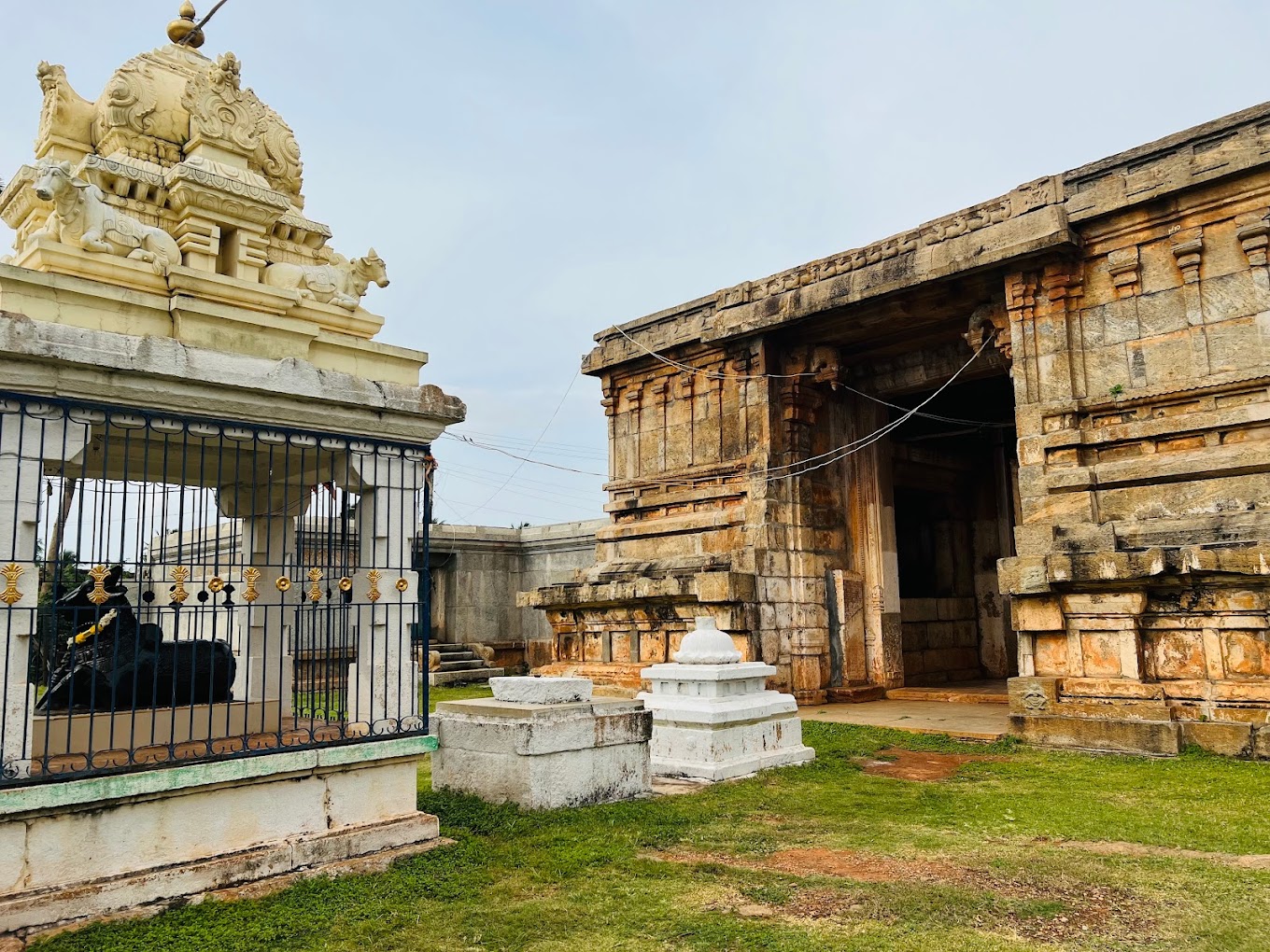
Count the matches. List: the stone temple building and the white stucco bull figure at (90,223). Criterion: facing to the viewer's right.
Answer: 0

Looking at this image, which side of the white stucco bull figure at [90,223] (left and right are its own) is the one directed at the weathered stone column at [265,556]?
back

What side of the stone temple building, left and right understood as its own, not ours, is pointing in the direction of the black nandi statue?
front

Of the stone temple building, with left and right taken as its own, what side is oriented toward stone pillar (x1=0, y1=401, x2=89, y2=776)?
front

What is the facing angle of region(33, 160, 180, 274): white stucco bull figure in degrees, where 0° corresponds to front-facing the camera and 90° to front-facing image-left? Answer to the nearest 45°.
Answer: approximately 45°

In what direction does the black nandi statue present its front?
to the viewer's left

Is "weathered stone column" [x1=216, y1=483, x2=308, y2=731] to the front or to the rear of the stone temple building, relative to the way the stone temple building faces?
to the front

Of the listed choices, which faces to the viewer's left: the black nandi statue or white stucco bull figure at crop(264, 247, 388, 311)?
the black nandi statue

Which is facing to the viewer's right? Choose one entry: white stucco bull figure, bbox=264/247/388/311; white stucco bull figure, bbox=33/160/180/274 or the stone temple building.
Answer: white stucco bull figure, bbox=264/247/388/311

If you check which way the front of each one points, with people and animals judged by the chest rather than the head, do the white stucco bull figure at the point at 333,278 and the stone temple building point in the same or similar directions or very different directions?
very different directions

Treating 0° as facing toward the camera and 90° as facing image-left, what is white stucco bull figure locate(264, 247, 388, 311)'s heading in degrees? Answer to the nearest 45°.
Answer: approximately 270°

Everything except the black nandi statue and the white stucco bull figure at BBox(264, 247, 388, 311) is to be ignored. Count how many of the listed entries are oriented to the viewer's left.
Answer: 1
